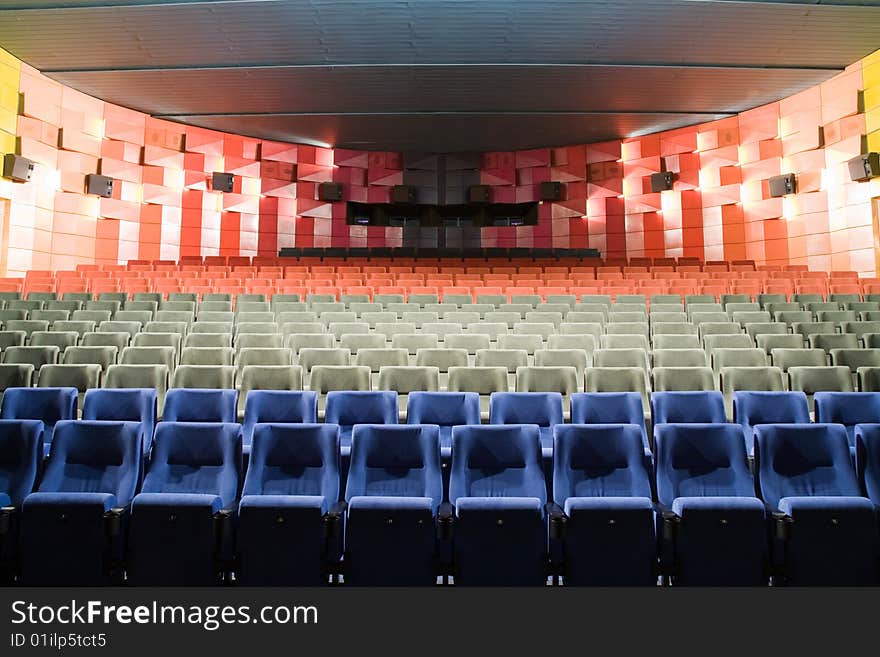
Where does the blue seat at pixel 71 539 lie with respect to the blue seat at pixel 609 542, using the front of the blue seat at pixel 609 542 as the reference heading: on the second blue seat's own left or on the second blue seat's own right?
on the second blue seat's own right

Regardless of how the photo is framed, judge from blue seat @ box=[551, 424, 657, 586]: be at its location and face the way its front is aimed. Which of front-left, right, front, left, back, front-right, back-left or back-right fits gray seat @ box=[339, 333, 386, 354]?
back-right

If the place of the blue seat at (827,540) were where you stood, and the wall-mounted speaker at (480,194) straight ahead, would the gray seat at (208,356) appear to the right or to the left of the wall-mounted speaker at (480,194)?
left

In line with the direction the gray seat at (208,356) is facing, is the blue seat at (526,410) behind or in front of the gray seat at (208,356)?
in front

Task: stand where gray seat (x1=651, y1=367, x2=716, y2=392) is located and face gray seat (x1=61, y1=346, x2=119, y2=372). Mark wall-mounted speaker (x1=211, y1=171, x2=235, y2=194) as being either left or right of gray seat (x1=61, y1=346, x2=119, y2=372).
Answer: right

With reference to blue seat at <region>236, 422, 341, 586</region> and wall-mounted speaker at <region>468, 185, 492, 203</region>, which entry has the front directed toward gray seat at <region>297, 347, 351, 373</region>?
the wall-mounted speaker

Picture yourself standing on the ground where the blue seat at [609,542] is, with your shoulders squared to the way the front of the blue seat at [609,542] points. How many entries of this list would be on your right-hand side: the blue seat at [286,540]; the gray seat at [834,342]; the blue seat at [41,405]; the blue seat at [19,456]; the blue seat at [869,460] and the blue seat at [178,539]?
4

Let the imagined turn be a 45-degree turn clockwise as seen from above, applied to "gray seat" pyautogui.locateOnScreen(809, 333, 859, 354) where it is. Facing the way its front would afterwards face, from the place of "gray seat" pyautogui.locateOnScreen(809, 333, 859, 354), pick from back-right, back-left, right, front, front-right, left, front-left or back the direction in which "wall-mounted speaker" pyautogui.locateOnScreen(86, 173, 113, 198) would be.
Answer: front-right

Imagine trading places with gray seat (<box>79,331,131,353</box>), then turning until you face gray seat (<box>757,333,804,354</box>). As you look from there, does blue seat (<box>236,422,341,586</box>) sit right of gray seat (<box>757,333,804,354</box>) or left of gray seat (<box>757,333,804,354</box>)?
right

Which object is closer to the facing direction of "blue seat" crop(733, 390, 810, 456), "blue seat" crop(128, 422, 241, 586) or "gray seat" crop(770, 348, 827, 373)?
the blue seat

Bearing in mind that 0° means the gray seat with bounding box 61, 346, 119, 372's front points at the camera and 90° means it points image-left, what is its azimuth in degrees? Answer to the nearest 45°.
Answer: approximately 0°

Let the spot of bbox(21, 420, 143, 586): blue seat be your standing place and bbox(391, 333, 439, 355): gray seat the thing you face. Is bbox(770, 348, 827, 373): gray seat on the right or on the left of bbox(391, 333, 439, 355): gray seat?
right
